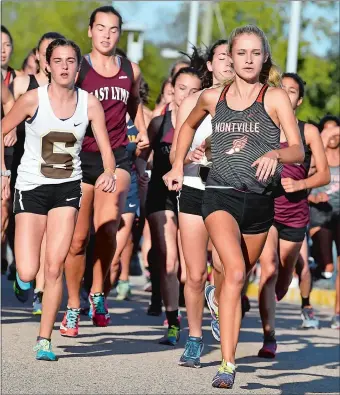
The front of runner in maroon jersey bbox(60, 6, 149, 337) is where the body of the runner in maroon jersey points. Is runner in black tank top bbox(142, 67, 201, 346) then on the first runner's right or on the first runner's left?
on the first runner's left

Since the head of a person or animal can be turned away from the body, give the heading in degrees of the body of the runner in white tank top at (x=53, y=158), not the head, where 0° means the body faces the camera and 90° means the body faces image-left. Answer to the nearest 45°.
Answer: approximately 0°

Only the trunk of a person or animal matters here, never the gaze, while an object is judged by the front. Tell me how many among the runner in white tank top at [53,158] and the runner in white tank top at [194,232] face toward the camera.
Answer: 2

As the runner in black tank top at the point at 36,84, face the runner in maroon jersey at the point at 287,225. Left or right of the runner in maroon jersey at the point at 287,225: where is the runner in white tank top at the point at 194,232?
right

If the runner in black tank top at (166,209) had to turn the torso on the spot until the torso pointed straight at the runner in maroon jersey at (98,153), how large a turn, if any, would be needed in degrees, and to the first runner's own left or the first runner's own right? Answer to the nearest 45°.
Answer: approximately 45° to the first runner's own right

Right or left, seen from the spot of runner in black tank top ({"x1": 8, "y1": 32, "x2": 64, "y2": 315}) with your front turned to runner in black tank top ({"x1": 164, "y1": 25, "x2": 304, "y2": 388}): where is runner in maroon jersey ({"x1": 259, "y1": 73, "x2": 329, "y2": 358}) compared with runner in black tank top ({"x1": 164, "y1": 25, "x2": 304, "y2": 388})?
left
